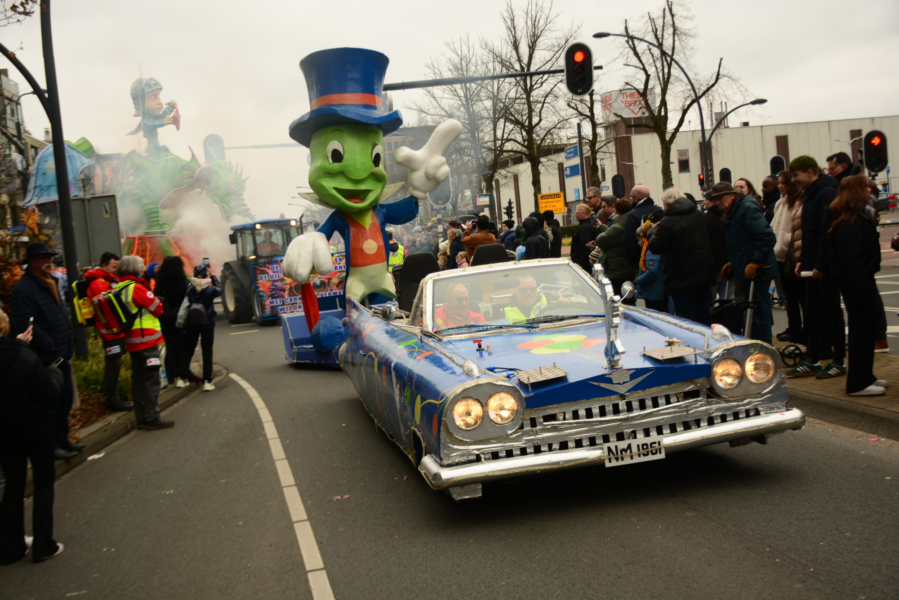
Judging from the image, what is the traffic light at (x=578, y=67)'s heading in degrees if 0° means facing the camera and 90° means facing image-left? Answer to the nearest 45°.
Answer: approximately 0°

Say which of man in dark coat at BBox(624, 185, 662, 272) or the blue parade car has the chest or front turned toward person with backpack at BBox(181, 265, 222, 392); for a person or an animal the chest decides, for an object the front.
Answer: the man in dark coat

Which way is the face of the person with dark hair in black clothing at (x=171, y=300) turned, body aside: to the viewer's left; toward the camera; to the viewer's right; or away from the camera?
away from the camera

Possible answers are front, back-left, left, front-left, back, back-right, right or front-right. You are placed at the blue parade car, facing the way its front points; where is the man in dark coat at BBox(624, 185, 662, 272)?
back-left

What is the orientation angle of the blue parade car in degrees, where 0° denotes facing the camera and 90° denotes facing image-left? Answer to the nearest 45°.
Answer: approximately 315°

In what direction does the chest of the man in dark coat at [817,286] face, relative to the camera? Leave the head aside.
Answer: to the viewer's left

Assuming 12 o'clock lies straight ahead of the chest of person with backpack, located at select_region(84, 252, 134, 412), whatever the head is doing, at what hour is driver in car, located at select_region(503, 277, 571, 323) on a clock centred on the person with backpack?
The driver in car is roughly at 2 o'clock from the person with backpack.

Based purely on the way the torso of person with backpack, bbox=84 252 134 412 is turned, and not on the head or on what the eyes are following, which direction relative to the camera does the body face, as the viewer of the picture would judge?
to the viewer's right

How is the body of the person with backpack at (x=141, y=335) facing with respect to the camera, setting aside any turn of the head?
to the viewer's right
